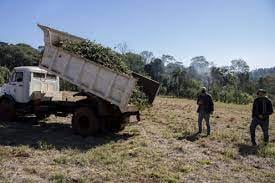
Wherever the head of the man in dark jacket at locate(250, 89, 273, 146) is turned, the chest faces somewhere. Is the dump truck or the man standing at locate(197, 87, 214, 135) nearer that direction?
the dump truck

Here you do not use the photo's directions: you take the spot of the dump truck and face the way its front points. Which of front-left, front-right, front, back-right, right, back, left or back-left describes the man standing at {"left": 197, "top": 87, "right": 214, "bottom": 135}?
back-right

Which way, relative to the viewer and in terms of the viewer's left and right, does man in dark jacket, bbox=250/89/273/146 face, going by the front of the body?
facing the viewer

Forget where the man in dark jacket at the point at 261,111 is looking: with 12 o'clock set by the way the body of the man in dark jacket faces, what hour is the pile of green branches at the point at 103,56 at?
The pile of green branches is roughly at 3 o'clock from the man in dark jacket.

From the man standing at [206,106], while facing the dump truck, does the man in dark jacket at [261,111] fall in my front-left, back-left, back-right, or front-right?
back-left

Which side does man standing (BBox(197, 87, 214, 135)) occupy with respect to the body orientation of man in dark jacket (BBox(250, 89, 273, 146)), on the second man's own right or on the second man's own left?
on the second man's own right

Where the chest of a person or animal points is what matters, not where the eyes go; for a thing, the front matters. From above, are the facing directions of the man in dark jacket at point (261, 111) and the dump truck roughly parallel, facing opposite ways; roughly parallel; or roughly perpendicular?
roughly perpendicular

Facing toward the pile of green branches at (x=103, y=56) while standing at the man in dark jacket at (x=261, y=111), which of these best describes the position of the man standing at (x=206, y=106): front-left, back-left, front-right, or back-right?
front-right

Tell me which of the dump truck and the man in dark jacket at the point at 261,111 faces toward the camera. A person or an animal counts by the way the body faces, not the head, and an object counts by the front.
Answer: the man in dark jacket

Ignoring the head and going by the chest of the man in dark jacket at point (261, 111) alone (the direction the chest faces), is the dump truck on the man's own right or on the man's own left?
on the man's own right

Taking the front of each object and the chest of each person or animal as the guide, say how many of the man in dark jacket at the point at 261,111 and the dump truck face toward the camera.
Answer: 1

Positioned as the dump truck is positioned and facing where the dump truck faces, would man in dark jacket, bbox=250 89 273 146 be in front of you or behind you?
behind

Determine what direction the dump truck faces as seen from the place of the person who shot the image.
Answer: facing away from the viewer and to the left of the viewer
